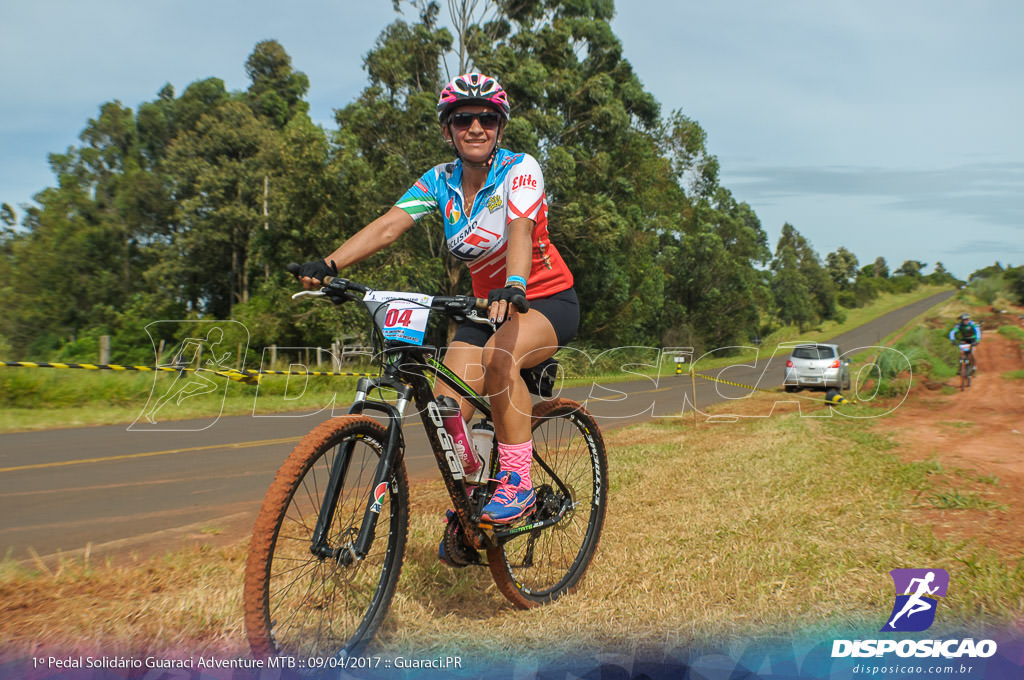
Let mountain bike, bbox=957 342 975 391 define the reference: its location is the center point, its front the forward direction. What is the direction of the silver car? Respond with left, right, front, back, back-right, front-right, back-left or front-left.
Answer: back-right

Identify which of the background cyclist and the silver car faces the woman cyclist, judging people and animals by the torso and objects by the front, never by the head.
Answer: the background cyclist

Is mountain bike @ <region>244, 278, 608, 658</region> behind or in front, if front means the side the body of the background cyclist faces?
in front

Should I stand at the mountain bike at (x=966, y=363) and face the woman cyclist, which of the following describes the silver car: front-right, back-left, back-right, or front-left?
back-right

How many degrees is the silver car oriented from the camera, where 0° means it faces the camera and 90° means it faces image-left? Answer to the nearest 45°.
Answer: approximately 180°

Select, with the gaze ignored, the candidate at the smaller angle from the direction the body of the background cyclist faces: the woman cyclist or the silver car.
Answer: the woman cyclist

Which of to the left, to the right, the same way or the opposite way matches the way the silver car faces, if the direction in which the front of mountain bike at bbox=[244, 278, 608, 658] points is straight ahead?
the opposite way

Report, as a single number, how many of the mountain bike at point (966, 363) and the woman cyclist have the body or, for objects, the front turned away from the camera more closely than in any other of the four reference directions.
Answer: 0

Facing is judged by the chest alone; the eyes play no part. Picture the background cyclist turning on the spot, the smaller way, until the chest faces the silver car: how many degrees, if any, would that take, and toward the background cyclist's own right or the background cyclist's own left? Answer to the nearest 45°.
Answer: approximately 135° to the background cyclist's own right

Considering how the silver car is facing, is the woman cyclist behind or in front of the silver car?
behind

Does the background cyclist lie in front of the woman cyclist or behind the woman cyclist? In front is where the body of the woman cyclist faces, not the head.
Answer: behind

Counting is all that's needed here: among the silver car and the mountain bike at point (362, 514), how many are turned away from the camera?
1

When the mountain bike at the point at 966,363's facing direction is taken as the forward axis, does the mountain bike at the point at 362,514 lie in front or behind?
in front
